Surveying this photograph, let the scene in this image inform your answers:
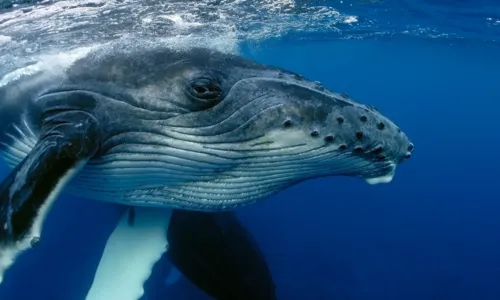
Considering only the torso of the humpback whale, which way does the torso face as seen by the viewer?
to the viewer's right

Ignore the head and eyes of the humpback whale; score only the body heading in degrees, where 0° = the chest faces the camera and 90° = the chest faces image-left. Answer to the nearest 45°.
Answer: approximately 270°
